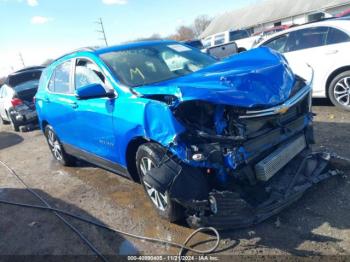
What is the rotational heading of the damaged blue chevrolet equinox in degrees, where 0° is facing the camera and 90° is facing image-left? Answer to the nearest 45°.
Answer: approximately 315°

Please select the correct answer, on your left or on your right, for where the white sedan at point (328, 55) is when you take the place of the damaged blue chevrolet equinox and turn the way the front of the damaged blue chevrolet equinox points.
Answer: on your left

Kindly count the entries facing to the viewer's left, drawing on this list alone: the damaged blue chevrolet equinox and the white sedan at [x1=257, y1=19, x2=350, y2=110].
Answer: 1

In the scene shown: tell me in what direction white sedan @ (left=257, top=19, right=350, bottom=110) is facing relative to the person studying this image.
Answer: facing to the left of the viewer

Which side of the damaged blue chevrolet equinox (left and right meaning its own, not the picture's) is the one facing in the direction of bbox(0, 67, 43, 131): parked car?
back

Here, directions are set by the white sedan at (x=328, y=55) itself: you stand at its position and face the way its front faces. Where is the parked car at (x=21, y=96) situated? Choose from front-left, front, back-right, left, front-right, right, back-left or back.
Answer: front

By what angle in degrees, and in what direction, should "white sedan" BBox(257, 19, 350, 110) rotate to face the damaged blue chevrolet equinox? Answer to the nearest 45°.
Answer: approximately 90° to its left

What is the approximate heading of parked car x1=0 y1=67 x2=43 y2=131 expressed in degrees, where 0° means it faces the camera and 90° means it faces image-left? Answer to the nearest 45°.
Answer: approximately 135°

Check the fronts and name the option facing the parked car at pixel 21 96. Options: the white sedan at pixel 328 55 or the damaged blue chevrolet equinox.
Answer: the white sedan
